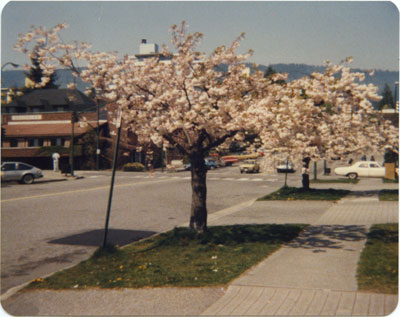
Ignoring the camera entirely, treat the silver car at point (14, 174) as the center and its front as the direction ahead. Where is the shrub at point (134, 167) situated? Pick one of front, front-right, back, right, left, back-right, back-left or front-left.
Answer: back-right

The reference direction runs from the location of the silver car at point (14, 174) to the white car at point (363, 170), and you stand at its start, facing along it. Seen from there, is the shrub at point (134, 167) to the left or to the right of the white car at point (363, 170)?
left

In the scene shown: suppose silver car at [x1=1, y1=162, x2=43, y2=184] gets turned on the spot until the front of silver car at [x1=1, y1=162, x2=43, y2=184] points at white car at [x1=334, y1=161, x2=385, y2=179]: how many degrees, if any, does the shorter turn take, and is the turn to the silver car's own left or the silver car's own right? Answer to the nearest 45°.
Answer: approximately 180°

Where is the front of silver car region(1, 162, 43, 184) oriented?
to the viewer's left
